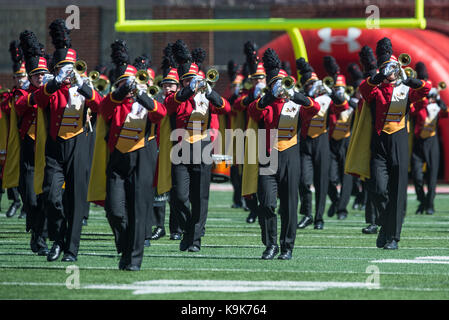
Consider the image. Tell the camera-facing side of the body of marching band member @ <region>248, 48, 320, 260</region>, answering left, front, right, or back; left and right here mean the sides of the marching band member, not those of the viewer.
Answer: front

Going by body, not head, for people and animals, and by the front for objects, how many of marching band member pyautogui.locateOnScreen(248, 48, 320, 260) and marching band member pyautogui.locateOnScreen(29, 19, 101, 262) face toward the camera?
2

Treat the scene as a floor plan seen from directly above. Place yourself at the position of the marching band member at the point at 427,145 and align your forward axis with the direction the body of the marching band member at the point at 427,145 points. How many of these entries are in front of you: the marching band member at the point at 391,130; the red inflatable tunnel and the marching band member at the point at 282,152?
2

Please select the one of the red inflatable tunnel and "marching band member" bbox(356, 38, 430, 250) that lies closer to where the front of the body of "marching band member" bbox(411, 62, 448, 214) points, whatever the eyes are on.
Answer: the marching band member

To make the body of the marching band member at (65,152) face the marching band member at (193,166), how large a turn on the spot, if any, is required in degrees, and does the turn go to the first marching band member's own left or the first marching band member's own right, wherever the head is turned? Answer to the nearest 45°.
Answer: approximately 135° to the first marching band member's own left

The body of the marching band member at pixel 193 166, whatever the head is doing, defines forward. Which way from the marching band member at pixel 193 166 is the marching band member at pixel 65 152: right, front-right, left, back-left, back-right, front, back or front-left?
front-right

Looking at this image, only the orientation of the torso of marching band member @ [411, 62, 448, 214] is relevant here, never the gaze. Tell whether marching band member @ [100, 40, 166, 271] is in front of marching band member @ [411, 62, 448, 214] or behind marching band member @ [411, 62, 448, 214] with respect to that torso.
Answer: in front

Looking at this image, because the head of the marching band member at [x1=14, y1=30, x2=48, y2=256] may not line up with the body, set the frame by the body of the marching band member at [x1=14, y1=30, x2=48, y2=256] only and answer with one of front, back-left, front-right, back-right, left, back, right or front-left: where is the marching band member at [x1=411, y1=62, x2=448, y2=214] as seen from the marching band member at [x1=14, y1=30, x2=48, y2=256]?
left

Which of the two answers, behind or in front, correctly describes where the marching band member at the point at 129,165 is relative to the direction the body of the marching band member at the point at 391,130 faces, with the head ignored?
in front

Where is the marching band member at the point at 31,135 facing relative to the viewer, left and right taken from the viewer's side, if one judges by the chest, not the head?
facing the viewer and to the right of the viewer

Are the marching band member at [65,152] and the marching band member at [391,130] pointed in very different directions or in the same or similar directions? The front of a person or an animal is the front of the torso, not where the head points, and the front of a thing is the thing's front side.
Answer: same or similar directions

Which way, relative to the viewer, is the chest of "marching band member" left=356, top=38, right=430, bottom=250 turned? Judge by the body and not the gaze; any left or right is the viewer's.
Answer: facing the viewer

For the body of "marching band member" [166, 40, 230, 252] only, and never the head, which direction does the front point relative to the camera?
toward the camera

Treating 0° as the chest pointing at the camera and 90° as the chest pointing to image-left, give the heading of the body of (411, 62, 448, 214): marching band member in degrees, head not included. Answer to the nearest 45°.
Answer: approximately 0°
